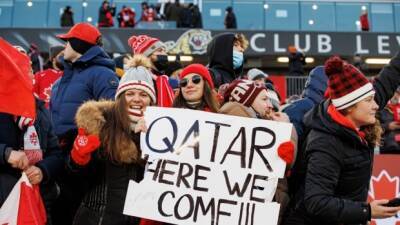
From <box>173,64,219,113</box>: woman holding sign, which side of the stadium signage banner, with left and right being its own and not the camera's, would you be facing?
front

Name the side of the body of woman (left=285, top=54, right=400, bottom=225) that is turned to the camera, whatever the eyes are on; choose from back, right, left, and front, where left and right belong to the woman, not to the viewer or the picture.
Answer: right

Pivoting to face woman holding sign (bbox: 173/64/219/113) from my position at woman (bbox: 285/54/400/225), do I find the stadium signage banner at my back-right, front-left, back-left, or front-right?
front-right

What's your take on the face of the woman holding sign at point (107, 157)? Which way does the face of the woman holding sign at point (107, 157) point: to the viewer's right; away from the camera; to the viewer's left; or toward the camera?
toward the camera

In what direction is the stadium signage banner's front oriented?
toward the camera

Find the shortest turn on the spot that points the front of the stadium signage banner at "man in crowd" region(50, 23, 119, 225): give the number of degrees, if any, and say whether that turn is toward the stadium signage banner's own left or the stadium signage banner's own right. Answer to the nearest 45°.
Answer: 0° — it already faces them

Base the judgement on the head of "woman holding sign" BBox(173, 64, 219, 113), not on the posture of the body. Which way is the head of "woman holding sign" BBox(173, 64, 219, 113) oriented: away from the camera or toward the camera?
toward the camera
